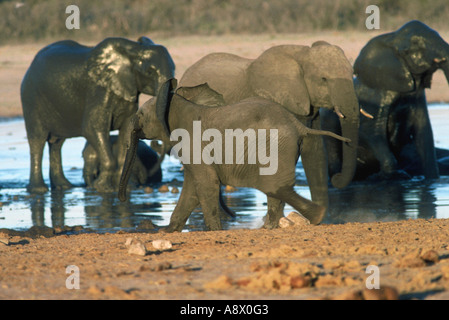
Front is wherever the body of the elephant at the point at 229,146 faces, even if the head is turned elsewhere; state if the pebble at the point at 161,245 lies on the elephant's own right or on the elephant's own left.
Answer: on the elephant's own left

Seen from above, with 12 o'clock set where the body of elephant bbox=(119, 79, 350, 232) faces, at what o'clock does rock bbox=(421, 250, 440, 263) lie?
The rock is roughly at 8 o'clock from the elephant.

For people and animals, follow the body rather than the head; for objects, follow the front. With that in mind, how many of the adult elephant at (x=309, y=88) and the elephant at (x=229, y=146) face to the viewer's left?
1

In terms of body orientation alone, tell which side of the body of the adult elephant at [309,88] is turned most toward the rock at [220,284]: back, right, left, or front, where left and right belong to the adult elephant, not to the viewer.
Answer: right

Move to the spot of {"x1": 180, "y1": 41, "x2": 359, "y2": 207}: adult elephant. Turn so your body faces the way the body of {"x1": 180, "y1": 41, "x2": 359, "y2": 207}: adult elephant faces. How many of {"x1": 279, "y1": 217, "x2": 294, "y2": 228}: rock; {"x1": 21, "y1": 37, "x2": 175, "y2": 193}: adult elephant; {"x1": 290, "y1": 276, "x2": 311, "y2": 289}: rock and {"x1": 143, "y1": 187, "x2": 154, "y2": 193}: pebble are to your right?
2

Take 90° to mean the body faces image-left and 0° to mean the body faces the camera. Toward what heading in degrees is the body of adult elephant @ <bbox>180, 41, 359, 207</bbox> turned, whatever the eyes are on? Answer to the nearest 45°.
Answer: approximately 270°

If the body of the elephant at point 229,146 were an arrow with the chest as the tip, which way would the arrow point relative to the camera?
to the viewer's left

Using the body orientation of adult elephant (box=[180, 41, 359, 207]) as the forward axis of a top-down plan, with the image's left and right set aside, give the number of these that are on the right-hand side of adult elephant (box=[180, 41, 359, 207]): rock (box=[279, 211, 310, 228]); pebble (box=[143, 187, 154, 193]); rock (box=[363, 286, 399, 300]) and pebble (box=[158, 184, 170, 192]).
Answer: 2

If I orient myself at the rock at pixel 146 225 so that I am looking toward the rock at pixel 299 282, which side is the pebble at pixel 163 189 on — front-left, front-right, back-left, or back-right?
back-left

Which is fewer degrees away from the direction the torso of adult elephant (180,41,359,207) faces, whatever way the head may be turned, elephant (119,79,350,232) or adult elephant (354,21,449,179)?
the adult elephant

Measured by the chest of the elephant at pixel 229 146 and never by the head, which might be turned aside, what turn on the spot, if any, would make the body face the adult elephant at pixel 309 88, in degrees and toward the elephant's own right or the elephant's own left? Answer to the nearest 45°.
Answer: approximately 135° to the elephant's own right

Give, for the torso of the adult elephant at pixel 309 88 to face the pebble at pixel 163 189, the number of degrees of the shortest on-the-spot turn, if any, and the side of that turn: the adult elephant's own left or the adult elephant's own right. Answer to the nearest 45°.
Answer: approximately 135° to the adult elephant's own left

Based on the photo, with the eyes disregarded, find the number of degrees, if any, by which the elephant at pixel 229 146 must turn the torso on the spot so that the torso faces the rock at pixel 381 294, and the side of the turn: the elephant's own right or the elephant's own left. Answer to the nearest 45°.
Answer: approximately 90° to the elephant's own left

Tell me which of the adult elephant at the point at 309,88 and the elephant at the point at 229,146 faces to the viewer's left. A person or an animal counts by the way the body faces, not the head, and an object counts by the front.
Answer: the elephant

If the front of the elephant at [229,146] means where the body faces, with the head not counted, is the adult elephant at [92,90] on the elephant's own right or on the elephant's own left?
on the elephant's own right

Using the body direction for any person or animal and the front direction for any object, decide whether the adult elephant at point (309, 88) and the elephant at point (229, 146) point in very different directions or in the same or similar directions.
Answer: very different directions
